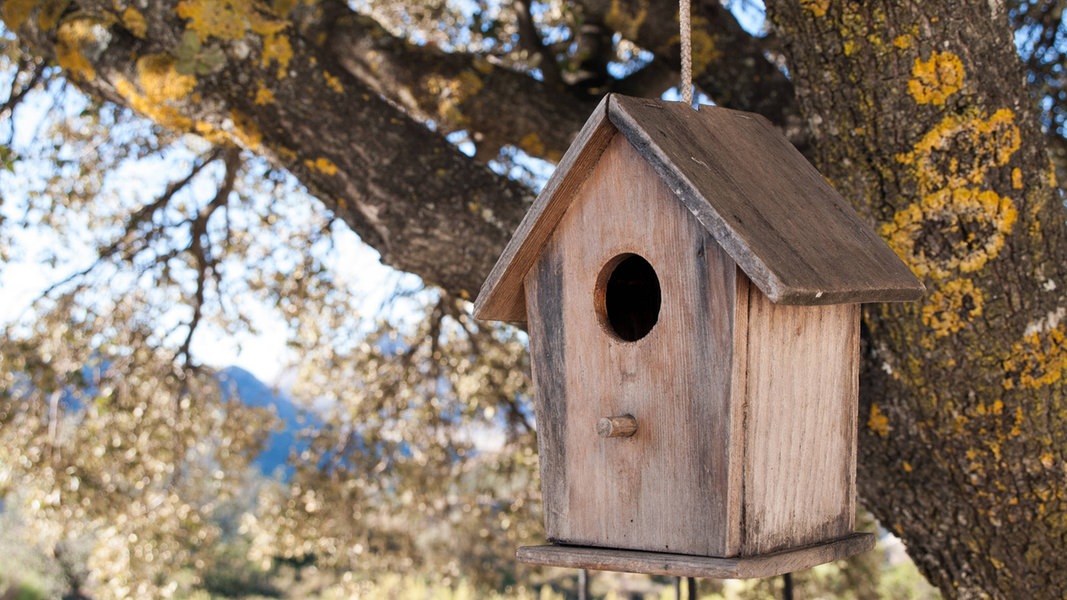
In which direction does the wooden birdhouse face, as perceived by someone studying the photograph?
facing the viewer and to the left of the viewer
